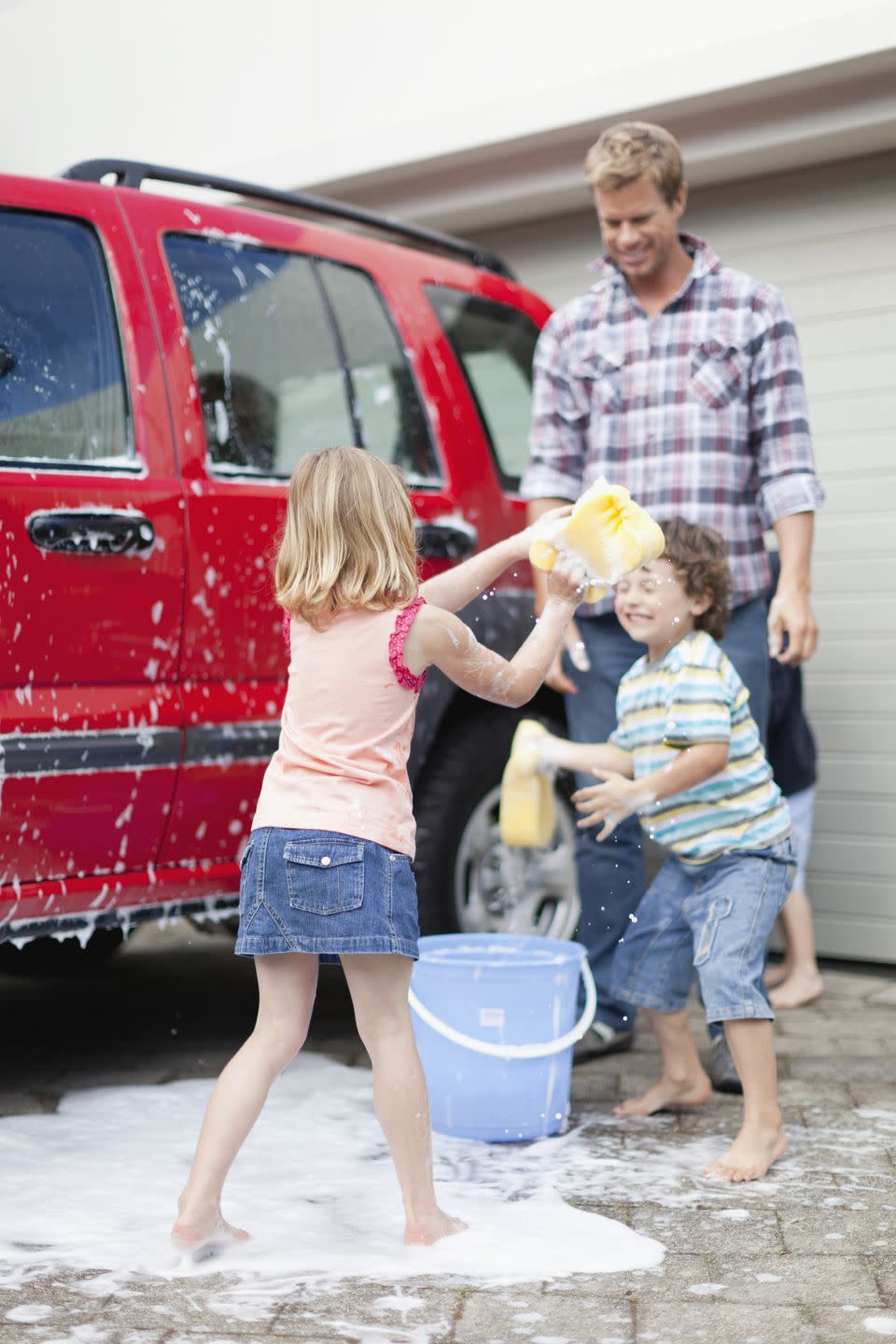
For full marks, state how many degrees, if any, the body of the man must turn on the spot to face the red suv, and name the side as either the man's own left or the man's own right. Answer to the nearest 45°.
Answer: approximately 45° to the man's own right

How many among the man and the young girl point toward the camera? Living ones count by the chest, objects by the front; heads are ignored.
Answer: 1

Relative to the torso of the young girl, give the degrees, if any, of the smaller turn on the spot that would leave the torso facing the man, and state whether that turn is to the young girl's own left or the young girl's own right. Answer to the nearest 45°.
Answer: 0° — they already face them

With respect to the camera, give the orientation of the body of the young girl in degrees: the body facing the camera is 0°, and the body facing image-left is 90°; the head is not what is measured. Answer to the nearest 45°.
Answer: approximately 225°

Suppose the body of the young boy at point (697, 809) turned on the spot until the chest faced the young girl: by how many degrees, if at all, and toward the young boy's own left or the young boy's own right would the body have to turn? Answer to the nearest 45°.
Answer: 0° — they already face them
